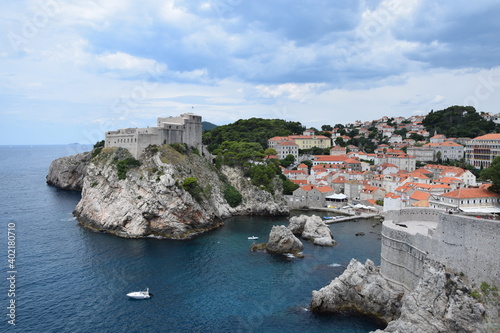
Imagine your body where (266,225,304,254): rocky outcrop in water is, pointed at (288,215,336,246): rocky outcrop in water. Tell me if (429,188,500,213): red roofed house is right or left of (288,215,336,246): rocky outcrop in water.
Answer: right

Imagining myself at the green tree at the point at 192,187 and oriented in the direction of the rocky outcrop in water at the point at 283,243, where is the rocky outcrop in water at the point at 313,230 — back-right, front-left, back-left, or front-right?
front-left

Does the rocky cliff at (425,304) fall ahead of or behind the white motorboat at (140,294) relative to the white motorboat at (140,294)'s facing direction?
behind

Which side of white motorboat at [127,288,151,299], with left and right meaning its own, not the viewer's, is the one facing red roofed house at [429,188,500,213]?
back

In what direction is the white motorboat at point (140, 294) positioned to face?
to the viewer's left

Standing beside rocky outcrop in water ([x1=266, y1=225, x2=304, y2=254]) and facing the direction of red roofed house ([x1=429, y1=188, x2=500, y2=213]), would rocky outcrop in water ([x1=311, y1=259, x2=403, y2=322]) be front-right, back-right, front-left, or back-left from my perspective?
front-right

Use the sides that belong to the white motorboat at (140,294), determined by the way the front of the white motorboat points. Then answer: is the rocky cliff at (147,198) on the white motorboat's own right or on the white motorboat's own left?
on the white motorboat's own right
